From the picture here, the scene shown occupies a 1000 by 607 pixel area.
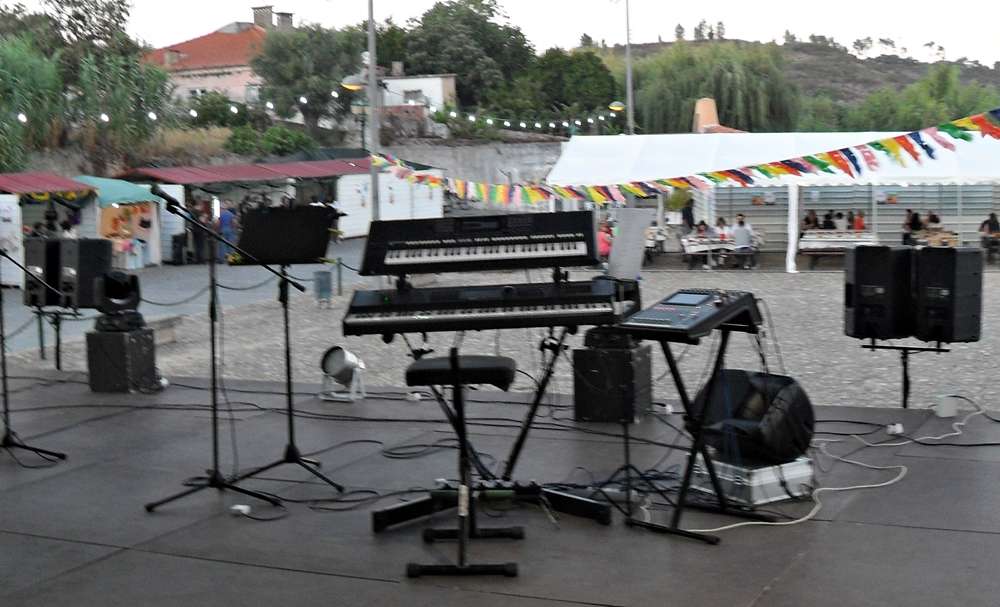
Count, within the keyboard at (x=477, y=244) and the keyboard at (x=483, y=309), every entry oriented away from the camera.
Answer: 0

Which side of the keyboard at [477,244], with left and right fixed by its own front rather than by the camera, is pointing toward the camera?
front

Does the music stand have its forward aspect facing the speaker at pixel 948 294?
no

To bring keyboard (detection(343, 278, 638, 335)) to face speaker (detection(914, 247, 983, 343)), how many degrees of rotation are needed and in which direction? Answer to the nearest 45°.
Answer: approximately 135° to its left

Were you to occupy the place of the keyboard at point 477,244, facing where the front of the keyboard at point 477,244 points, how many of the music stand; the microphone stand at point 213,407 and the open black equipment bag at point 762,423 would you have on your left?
1

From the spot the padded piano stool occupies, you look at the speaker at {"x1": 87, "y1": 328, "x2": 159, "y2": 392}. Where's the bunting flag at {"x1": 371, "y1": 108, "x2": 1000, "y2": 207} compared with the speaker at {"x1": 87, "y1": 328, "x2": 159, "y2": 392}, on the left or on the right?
right

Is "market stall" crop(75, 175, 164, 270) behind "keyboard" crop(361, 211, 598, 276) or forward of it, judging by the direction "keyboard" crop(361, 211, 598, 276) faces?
behind

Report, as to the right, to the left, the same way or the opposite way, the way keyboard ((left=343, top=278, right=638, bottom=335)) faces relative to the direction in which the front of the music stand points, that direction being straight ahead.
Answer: the same way
